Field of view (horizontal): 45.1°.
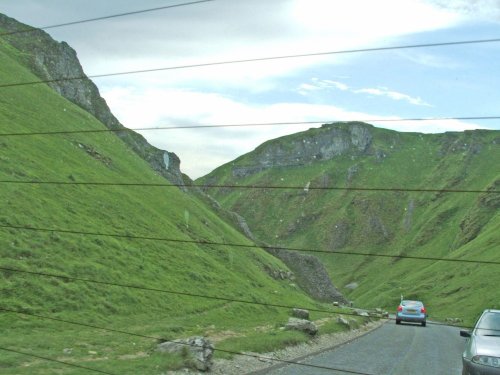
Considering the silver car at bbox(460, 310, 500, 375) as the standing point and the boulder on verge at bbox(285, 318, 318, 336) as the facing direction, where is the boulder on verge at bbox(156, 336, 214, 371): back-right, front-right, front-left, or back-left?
front-left

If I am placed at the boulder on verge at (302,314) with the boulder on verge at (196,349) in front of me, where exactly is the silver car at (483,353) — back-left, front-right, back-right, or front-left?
front-left

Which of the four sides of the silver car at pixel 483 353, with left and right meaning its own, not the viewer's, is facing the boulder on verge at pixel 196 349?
right

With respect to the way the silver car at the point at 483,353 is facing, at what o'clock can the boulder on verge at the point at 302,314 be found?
The boulder on verge is roughly at 5 o'clock from the silver car.

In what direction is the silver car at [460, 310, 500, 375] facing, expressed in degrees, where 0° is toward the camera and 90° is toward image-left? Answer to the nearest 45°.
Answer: approximately 0°

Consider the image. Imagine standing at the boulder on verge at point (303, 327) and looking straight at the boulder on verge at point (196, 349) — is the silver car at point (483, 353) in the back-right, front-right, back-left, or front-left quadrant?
front-left

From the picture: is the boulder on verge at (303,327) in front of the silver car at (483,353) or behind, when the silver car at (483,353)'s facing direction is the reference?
behind
